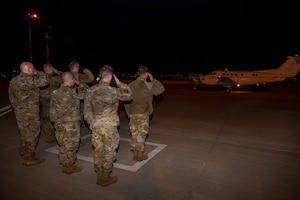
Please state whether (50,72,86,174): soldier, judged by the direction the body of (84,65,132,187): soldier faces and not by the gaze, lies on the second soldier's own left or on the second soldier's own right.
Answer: on the second soldier's own left

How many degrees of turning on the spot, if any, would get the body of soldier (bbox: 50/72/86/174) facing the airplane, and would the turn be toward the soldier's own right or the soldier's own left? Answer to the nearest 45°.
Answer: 0° — they already face it

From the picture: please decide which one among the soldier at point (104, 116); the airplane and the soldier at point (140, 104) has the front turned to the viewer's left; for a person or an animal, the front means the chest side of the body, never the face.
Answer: the airplane

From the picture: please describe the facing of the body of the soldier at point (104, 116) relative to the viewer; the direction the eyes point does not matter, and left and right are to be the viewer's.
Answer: facing away from the viewer and to the right of the viewer

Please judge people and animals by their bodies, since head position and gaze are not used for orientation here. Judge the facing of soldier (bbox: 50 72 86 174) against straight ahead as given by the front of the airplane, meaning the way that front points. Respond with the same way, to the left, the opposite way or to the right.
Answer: to the right

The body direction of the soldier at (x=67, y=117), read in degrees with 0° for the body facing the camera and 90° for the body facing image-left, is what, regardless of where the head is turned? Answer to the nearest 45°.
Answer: approximately 225°

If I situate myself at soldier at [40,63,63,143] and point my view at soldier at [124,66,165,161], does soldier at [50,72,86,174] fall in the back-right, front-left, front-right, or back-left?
front-right

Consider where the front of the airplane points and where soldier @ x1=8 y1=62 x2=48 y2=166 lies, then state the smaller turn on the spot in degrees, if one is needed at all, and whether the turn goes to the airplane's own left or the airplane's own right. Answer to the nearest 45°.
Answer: approximately 90° to the airplane's own left

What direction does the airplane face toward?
to the viewer's left

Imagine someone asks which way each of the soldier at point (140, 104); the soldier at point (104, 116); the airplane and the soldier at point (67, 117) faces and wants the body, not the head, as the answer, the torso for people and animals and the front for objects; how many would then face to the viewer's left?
1

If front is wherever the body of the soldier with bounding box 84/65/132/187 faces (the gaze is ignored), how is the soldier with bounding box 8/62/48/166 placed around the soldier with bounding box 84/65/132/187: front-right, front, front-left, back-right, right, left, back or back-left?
left

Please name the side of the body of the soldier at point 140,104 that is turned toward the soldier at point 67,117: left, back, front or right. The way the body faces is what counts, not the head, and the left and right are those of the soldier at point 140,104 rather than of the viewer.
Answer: back

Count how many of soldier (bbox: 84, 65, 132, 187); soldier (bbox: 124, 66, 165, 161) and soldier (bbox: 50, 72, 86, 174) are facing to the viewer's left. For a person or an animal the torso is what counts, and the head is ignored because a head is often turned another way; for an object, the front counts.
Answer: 0

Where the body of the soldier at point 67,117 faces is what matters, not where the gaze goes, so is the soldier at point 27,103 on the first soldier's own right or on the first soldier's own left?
on the first soldier's own left
